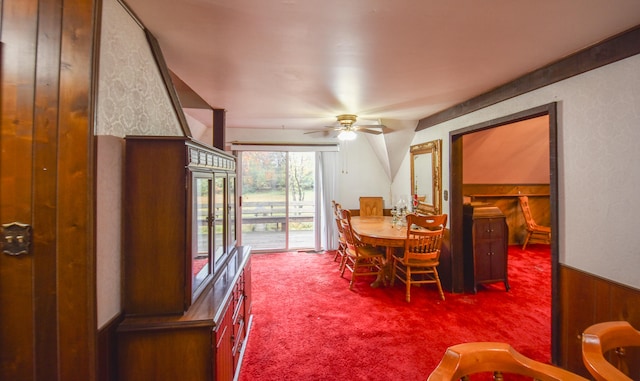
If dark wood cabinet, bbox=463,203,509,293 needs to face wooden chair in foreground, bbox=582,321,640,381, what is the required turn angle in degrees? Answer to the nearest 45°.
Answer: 0° — it already faces it

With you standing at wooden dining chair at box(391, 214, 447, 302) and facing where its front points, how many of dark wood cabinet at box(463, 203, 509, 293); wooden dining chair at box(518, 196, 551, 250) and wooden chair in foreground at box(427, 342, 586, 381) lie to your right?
2

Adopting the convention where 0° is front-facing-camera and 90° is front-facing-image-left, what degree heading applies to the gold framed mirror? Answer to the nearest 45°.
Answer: approximately 45°

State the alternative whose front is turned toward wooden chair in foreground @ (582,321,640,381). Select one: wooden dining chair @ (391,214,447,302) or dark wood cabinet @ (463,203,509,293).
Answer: the dark wood cabinet

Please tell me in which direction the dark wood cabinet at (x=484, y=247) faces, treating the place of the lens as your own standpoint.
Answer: facing the viewer

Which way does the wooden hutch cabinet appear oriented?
to the viewer's right

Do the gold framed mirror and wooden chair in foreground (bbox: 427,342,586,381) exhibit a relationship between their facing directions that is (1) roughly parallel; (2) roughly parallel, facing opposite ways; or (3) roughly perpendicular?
roughly perpendicular

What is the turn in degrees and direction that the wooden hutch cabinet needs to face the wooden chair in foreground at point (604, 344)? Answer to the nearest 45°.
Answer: approximately 45° to its right

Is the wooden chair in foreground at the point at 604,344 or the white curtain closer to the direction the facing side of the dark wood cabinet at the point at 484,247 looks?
the wooden chair in foreground

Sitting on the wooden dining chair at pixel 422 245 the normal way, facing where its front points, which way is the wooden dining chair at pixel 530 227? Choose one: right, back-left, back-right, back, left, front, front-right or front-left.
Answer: right
